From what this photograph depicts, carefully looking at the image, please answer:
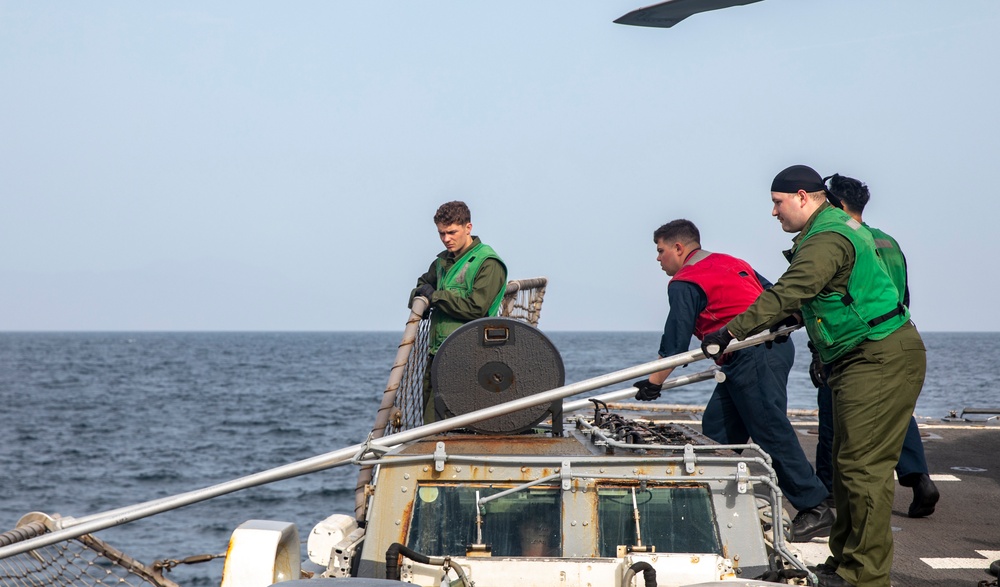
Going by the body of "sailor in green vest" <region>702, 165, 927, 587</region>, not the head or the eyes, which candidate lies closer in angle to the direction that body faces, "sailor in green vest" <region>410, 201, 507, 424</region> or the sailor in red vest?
the sailor in green vest

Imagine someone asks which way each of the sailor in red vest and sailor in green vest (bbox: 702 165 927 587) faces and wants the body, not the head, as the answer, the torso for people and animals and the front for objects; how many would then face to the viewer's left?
2

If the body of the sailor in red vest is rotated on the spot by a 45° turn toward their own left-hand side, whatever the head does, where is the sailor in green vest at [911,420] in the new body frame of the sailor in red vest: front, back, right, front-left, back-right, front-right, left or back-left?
back

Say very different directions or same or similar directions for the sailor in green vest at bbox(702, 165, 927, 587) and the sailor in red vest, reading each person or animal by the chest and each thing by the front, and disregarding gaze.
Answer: same or similar directions

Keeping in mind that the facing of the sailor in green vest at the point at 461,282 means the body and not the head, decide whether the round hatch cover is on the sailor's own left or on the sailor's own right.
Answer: on the sailor's own left

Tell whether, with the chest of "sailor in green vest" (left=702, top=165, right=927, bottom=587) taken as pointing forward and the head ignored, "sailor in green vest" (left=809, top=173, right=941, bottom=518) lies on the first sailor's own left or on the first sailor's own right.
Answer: on the first sailor's own right

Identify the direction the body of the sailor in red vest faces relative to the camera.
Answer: to the viewer's left

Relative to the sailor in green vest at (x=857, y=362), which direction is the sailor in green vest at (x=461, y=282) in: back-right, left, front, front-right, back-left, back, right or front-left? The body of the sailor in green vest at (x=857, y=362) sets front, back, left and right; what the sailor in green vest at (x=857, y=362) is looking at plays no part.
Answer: front-right

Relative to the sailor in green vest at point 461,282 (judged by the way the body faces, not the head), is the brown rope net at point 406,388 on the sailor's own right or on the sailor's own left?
on the sailor's own right

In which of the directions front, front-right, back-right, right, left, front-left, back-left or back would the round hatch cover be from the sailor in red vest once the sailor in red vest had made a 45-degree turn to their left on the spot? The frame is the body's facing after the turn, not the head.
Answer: front

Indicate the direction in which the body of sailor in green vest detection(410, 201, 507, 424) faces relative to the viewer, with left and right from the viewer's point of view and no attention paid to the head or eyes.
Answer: facing the viewer and to the left of the viewer

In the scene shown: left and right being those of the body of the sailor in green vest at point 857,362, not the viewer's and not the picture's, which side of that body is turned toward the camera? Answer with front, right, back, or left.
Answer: left
